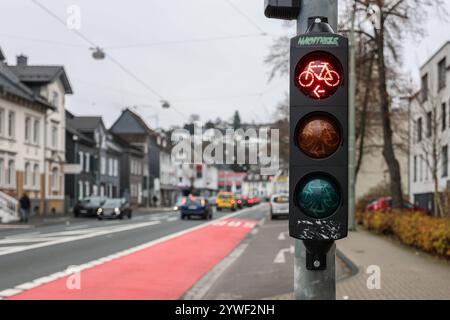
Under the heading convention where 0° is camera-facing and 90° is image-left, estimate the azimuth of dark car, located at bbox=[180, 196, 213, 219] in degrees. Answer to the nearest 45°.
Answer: approximately 180°

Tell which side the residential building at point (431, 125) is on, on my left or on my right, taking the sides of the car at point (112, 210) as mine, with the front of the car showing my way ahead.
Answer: on my left

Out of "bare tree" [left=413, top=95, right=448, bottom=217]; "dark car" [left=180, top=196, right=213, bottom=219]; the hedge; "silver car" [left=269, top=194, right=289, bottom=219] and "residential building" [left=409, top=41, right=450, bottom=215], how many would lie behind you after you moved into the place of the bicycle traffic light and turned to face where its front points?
5

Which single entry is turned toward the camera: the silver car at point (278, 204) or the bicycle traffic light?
the bicycle traffic light

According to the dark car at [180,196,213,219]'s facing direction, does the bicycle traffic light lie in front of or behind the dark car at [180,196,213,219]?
behind

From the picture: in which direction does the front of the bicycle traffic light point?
toward the camera

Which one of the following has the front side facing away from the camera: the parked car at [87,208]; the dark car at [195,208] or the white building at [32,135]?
the dark car

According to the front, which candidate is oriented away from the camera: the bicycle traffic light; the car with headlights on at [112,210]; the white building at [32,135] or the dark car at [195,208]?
the dark car

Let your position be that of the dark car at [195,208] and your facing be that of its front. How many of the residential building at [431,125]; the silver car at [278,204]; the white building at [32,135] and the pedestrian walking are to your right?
2

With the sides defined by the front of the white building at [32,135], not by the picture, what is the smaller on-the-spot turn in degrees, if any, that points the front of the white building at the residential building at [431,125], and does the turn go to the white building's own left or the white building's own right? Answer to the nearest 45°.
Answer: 0° — it already faces it

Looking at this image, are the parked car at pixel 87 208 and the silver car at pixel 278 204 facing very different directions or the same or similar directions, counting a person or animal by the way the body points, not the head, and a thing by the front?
very different directions

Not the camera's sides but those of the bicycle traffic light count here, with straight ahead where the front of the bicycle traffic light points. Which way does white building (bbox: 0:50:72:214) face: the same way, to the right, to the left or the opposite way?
to the left

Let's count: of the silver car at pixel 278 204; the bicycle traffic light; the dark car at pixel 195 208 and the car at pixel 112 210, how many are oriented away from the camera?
2

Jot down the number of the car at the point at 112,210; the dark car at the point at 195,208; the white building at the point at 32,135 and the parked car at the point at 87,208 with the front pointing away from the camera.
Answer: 1

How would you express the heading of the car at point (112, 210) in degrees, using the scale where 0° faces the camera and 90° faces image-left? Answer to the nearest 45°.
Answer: approximately 45°

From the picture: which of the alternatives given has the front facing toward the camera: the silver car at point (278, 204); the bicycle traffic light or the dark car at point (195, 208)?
the bicycle traffic light

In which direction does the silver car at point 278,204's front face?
away from the camera

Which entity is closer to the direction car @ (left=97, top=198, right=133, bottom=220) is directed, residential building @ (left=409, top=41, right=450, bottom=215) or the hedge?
the hedge
